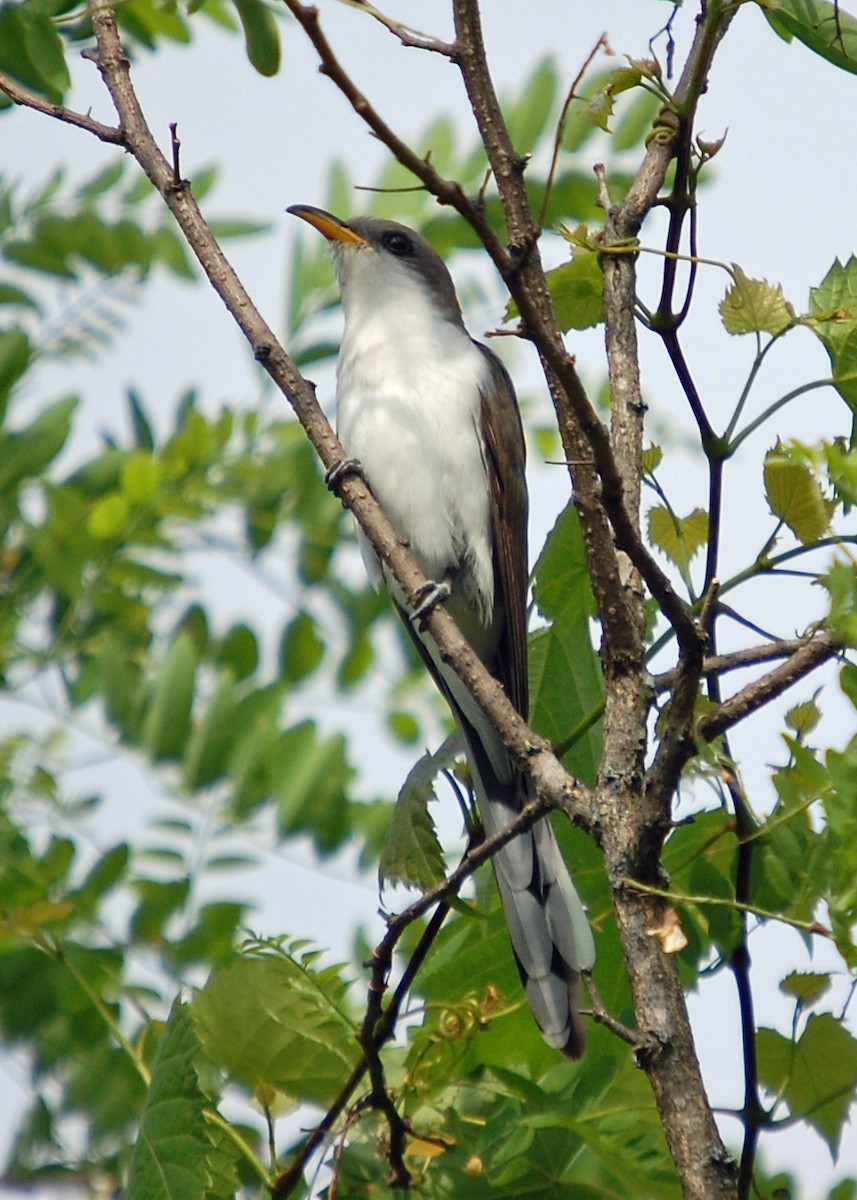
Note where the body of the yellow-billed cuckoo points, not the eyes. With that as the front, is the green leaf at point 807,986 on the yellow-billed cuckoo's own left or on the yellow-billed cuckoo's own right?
on the yellow-billed cuckoo's own left

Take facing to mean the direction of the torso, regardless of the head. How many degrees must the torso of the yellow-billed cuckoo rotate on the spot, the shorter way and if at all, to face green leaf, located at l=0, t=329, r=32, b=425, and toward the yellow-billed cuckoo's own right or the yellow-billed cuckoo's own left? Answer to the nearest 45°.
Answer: approximately 45° to the yellow-billed cuckoo's own right

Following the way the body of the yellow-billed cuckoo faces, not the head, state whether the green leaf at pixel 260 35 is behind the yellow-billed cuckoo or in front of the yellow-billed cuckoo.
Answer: in front

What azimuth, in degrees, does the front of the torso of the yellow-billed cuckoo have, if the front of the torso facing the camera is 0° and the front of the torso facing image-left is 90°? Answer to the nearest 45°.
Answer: approximately 45°

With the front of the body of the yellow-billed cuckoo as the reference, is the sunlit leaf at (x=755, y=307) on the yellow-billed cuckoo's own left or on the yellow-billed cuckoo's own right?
on the yellow-billed cuckoo's own left
